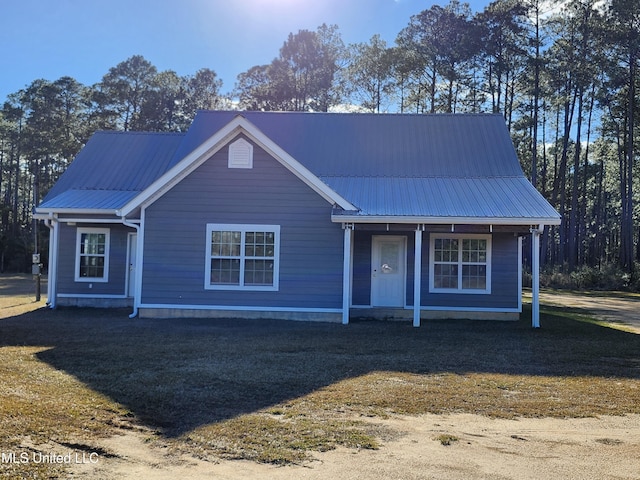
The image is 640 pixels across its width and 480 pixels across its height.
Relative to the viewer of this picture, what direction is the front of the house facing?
facing the viewer
